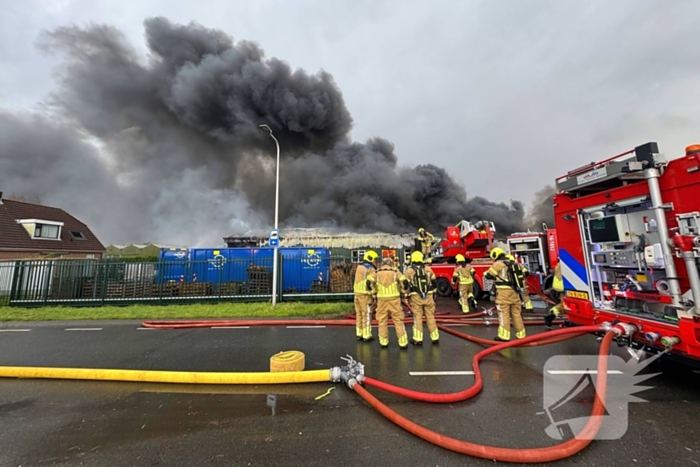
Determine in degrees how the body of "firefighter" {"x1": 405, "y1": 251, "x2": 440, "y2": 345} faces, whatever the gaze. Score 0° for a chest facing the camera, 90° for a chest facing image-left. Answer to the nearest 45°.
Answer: approximately 180°

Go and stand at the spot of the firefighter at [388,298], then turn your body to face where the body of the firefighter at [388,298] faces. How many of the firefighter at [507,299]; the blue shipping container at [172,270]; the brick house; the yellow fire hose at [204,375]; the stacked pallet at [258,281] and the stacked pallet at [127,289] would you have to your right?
1

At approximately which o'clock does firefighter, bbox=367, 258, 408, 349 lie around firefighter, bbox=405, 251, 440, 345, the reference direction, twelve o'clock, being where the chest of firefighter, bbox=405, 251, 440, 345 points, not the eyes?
firefighter, bbox=367, 258, 408, 349 is roughly at 8 o'clock from firefighter, bbox=405, 251, 440, 345.

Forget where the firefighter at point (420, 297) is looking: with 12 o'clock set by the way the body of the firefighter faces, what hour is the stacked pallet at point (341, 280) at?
The stacked pallet is roughly at 11 o'clock from the firefighter.

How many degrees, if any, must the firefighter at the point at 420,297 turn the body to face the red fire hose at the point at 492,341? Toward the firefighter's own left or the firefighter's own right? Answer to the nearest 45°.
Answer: approximately 90° to the firefighter's own right

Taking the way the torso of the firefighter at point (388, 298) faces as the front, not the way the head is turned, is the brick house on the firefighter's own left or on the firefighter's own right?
on the firefighter's own left

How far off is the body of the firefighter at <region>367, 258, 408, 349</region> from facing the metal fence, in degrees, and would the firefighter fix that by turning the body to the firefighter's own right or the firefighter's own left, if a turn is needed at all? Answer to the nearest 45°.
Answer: approximately 45° to the firefighter's own left

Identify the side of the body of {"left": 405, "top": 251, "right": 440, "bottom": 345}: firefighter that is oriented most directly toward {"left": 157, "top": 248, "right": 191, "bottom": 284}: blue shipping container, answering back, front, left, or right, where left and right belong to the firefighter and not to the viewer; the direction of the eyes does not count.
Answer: left

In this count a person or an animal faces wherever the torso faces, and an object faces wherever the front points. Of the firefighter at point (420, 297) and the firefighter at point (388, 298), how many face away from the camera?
2

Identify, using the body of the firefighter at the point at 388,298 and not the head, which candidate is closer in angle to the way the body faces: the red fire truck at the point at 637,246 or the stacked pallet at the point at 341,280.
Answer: the stacked pallet

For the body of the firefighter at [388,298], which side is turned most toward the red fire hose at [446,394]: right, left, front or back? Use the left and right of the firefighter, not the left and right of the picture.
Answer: back

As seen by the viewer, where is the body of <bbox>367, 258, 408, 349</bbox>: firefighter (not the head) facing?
away from the camera

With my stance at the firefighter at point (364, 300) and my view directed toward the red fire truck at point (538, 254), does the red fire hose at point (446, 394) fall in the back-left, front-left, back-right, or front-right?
back-right

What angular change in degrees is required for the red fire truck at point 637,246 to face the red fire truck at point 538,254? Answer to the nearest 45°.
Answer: approximately 45° to its left
